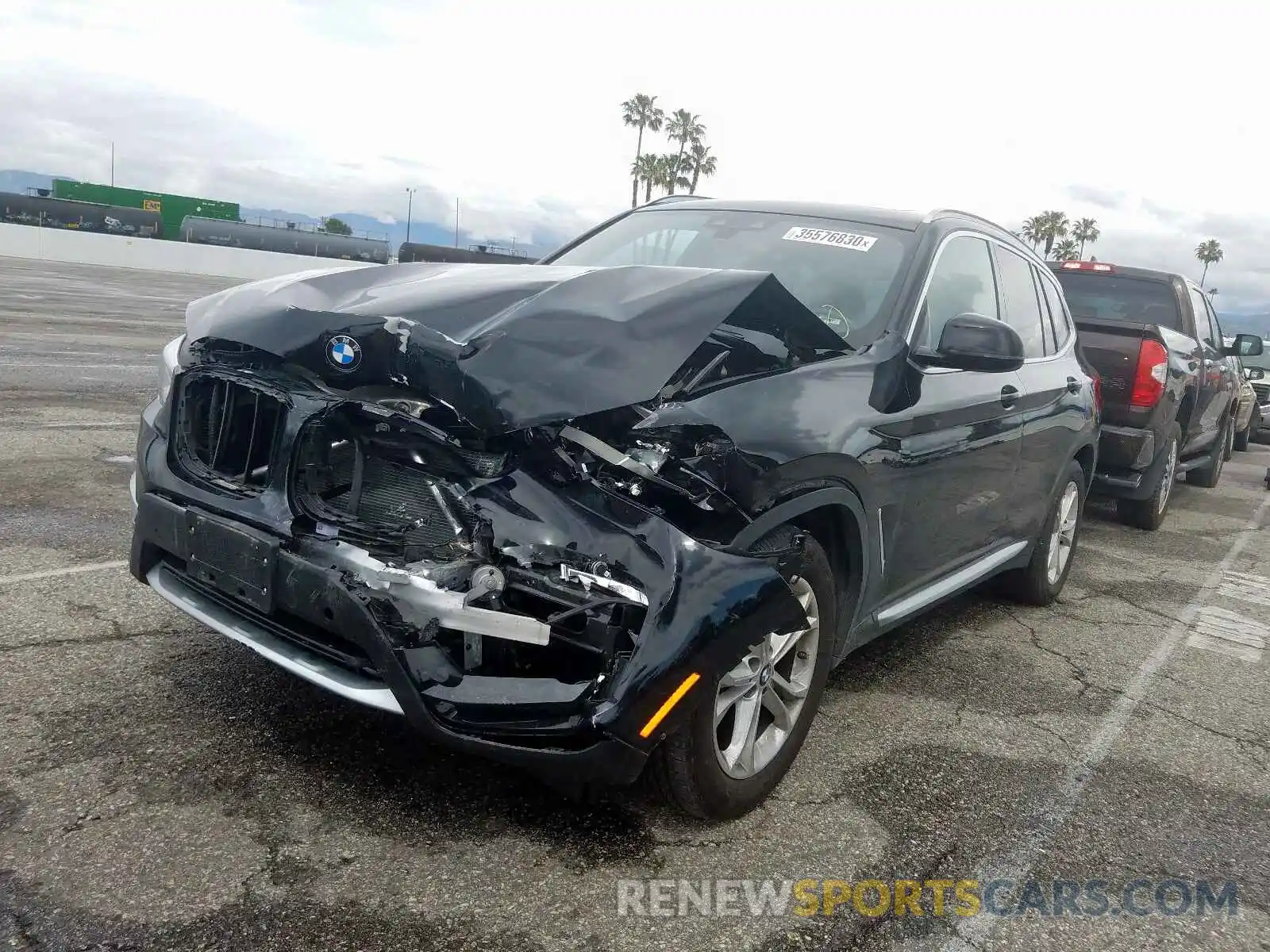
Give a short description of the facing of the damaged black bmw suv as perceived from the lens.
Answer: facing the viewer and to the left of the viewer

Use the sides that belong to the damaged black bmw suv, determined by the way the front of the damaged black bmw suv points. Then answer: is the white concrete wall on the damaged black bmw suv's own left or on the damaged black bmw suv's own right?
on the damaged black bmw suv's own right
